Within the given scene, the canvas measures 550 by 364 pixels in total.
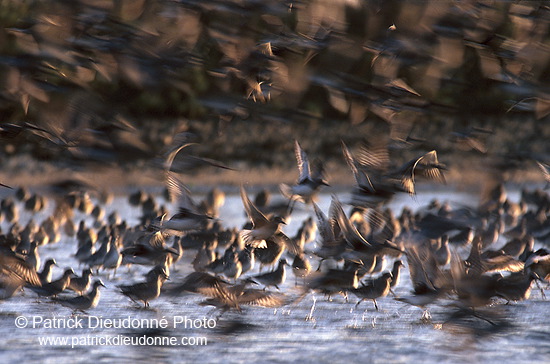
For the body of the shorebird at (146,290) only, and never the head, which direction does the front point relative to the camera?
to the viewer's right

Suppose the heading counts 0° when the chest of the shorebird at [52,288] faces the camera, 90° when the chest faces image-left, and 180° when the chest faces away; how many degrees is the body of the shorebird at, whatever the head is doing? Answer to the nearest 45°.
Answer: approximately 270°

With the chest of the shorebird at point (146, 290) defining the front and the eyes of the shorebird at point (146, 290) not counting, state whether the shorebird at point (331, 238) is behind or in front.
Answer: in front

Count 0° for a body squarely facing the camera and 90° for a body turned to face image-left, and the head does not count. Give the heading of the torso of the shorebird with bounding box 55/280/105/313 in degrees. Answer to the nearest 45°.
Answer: approximately 270°

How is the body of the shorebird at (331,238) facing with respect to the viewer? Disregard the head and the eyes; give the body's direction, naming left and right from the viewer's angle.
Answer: facing to the right of the viewer

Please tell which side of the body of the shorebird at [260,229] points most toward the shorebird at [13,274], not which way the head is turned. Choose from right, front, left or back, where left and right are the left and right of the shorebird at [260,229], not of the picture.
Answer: back

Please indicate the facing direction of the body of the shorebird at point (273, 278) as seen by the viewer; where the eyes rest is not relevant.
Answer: to the viewer's right
